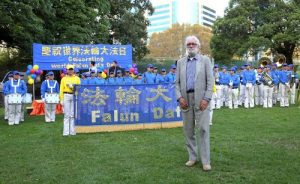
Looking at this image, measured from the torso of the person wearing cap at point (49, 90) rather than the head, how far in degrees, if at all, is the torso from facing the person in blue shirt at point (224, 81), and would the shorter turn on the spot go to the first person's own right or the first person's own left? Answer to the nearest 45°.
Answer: approximately 90° to the first person's own left

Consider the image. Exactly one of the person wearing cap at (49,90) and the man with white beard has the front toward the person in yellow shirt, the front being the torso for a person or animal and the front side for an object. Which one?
the person wearing cap

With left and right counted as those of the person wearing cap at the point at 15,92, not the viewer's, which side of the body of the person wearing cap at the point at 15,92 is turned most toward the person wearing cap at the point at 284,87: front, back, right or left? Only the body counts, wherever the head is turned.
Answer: left

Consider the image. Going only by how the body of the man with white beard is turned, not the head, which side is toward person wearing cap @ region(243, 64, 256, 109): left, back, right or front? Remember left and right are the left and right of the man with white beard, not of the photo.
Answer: back

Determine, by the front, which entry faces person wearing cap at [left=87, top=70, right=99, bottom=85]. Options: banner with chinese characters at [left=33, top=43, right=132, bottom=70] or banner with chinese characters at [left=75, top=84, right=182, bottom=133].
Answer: banner with chinese characters at [left=33, top=43, right=132, bottom=70]

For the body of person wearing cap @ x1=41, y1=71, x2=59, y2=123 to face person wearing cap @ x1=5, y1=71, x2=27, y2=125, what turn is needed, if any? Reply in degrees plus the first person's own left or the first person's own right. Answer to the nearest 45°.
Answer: approximately 90° to the first person's own right

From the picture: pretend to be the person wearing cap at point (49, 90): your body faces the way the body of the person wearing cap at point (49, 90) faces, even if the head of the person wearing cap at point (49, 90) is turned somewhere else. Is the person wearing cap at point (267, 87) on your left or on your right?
on your left
